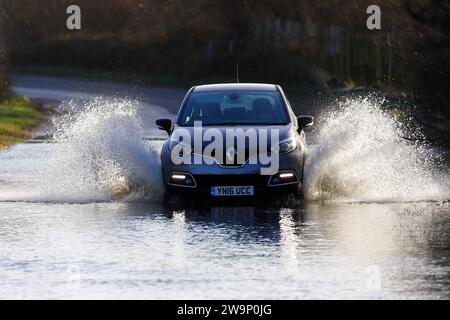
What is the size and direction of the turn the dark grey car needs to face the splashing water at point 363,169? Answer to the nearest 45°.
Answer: approximately 135° to its left

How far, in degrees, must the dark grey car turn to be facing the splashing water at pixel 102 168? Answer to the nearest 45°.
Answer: approximately 135° to its right

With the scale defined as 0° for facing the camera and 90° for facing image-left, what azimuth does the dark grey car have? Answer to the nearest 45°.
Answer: approximately 0°
